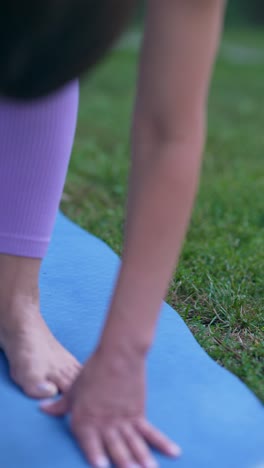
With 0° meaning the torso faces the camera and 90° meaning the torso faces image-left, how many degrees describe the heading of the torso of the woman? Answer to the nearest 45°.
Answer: approximately 315°
